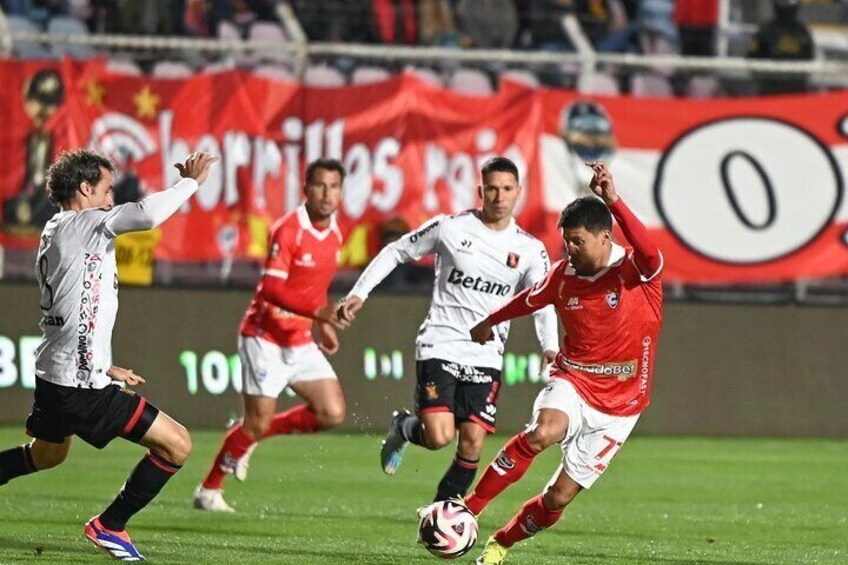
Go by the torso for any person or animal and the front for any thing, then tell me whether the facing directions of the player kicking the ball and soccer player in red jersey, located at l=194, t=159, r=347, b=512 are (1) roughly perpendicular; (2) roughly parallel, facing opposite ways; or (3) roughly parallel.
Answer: roughly perpendicular

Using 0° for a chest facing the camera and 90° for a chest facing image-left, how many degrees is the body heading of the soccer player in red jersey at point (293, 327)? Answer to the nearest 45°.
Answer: approximately 315°

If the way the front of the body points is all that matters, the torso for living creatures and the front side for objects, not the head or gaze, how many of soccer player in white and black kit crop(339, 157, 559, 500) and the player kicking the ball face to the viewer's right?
0

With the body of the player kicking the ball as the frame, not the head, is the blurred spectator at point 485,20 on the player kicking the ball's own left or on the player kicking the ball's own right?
on the player kicking the ball's own right

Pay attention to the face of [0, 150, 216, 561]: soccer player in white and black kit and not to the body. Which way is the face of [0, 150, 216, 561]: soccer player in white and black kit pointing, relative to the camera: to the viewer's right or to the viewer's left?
to the viewer's right

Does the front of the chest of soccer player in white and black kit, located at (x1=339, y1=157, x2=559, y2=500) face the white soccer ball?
yes

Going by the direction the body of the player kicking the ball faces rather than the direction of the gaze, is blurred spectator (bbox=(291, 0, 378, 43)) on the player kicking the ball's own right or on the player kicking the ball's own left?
on the player kicking the ball's own right

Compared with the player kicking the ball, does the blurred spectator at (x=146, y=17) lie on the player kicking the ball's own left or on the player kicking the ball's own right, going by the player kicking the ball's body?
on the player kicking the ball's own right

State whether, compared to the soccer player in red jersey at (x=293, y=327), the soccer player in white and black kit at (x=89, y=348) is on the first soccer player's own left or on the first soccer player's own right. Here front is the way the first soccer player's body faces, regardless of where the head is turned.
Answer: on the first soccer player's own right

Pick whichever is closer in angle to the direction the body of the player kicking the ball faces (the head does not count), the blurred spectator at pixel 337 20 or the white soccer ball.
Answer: the white soccer ball

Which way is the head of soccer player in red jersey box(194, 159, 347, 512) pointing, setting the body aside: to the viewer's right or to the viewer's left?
to the viewer's right

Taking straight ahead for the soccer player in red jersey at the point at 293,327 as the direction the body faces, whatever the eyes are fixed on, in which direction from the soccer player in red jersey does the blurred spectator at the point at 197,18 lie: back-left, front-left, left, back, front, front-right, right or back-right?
back-left

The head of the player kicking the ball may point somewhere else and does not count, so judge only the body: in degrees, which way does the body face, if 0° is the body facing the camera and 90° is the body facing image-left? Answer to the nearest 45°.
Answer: approximately 45°
